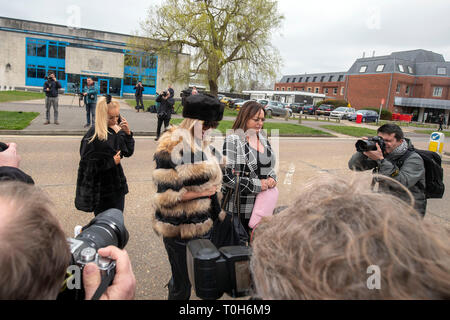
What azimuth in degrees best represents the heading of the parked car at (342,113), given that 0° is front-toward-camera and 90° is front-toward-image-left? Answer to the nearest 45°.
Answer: approximately 45°

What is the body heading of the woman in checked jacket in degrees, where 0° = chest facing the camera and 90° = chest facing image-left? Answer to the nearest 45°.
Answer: approximately 315°

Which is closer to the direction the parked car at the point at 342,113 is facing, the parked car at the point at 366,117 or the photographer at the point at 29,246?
the photographer

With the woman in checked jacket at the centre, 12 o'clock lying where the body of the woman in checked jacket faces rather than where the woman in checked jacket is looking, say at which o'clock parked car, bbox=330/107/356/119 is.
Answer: The parked car is roughly at 8 o'clock from the woman in checked jacket.

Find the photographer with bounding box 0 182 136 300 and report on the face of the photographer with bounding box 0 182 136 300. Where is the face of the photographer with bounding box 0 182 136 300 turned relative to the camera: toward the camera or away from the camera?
away from the camera

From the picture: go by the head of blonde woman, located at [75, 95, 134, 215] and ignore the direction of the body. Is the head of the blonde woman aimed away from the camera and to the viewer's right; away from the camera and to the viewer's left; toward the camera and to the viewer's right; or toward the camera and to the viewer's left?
toward the camera and to the viewer's right
